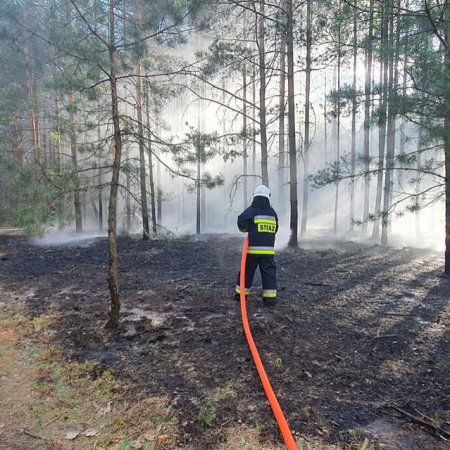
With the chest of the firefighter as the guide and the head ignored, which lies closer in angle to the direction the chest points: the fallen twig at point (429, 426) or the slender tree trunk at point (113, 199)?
the slender tree trunk

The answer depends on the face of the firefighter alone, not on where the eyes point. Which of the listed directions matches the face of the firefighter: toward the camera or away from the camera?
away from the camera

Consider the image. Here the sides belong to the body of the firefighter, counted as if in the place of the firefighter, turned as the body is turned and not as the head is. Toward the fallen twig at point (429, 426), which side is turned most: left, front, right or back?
back

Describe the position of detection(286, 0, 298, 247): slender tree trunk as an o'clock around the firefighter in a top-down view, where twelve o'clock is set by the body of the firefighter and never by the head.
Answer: The slender tree trunk is roughly at 2 o'clock from the firefighter.

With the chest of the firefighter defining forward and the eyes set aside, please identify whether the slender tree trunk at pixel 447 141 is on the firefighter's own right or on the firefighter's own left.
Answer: on the firefighter's own right

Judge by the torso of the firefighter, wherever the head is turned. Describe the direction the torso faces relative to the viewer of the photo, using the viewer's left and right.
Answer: facing away from the viewer and to the left of the viewer
